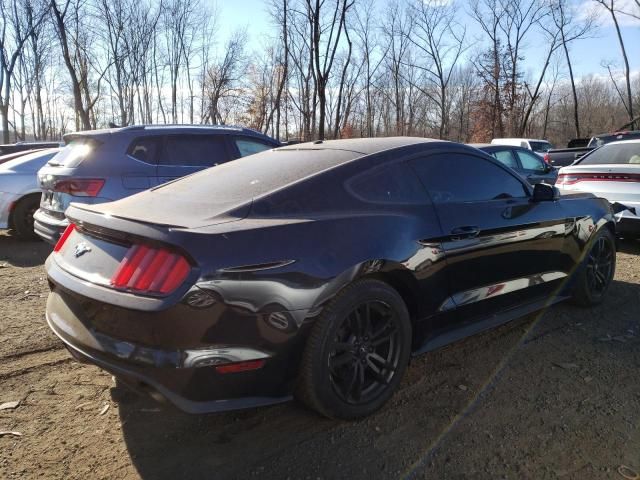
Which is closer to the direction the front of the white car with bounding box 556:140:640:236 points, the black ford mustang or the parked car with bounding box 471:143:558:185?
the parked car

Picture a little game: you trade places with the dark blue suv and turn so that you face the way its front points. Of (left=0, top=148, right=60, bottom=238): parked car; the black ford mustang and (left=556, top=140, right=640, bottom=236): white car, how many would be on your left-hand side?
1

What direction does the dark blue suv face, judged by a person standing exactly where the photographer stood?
facing away from the viewer and to the right of the viewer

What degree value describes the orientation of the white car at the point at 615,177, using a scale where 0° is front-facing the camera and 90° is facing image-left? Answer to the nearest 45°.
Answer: approximately 225°

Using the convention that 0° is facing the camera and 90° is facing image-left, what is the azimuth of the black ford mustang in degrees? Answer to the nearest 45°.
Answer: approximately 225°

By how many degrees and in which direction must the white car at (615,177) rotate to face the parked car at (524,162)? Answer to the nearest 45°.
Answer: approximately 45° to its left

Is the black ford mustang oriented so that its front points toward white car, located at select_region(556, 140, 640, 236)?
yes

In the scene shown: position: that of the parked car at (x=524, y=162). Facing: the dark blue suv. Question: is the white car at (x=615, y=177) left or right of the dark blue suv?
left

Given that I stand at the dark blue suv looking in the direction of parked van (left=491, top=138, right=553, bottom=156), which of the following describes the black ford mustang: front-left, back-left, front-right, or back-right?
back-right

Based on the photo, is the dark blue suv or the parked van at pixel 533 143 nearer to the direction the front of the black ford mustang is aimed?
the parked van

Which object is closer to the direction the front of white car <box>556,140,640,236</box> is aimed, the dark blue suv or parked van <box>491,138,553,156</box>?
the parked van

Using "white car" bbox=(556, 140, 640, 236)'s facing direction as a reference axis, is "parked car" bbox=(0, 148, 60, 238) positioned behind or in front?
behind

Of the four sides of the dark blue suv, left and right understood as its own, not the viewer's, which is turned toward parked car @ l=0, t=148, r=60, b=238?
left
